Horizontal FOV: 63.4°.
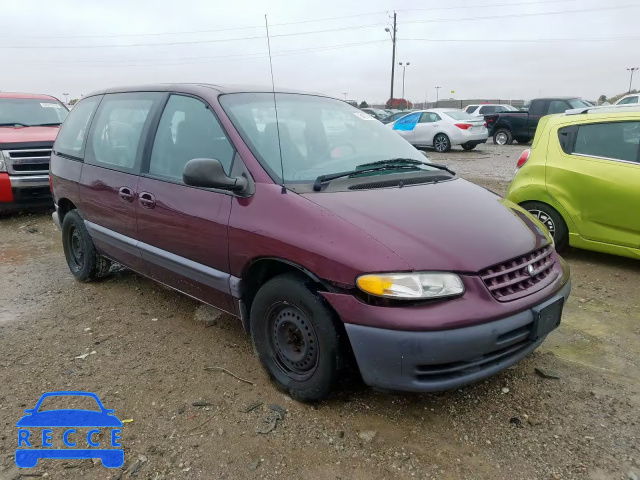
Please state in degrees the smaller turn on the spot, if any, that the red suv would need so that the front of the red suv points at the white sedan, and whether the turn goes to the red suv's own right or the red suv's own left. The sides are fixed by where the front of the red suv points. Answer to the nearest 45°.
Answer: approximately 90° to the red suv's own left

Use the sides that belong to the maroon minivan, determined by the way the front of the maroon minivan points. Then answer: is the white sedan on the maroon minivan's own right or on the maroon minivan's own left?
on the maroon minivan's own left

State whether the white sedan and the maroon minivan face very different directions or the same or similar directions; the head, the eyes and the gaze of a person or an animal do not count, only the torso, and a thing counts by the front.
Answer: very different directions

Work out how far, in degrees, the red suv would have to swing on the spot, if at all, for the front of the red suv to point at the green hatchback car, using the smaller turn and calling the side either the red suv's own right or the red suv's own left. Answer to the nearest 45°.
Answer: approximately 45° to the red suv's own left

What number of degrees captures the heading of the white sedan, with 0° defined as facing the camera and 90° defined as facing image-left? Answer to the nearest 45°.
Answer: approximately 135°

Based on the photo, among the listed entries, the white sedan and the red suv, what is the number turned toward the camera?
1

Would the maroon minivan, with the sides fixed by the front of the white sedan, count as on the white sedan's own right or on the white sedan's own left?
on the white sedan's own left

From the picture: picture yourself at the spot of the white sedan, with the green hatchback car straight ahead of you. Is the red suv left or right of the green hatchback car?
right

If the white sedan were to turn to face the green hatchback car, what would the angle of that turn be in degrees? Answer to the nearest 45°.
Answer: approximately 135° to its left

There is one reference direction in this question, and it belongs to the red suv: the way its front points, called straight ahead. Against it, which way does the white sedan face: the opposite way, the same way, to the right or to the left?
the opposite way

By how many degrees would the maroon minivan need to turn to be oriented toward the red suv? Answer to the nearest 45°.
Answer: approximately 180°
